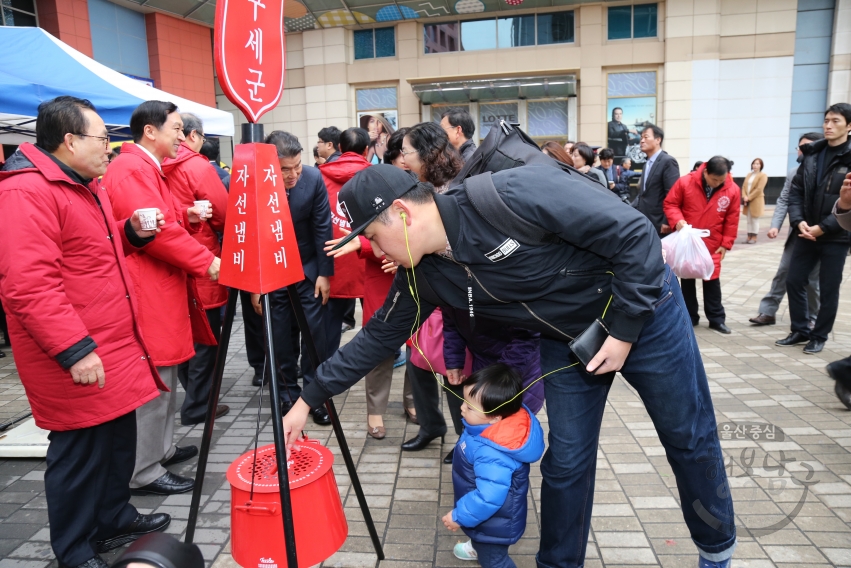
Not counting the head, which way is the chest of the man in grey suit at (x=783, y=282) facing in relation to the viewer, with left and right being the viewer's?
facing to the left of the viewer

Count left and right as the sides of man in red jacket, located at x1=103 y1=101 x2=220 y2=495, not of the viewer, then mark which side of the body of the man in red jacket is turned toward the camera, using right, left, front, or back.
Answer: right

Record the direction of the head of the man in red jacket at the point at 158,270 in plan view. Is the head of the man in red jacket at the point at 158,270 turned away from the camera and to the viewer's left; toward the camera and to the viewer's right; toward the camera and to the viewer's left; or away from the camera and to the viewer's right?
toward the camera and to the viewer's right

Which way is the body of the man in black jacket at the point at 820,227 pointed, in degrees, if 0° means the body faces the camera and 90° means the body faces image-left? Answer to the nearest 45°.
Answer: approximately 45°

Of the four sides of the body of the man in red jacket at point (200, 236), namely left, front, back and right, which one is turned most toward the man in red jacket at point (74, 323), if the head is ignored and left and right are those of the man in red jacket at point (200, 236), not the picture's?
right

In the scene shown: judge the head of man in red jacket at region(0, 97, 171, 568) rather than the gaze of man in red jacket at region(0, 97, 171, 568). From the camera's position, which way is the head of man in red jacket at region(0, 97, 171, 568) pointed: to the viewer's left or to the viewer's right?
to the viewer's right

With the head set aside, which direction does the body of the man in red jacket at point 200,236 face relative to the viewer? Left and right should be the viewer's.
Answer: facing to the right of the viewer
